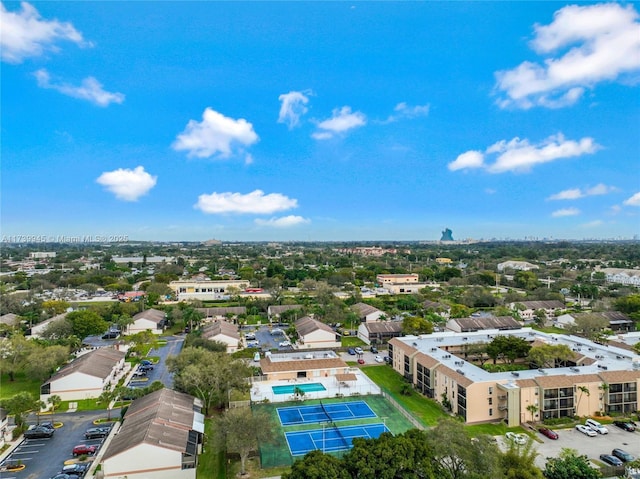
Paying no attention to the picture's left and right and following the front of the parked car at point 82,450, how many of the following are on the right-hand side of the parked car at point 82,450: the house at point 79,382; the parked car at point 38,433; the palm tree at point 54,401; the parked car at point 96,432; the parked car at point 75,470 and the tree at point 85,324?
1

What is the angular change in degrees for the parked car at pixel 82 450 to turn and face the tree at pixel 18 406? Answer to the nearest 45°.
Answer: approximately 135° to its left

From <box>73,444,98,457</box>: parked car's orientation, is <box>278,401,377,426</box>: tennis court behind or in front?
in front

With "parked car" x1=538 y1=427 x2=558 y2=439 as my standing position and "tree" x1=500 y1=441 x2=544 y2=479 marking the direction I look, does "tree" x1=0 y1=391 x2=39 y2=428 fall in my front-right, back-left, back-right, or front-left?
front-right

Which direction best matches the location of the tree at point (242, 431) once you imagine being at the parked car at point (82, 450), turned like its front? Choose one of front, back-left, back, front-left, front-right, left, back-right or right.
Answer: front-right

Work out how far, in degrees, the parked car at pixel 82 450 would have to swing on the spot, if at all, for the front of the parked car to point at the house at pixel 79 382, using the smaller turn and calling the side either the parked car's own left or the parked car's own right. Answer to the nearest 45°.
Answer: approximately 90° to the parked car's own left

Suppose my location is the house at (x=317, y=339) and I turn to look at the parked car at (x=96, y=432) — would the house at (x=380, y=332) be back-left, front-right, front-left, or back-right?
back-left

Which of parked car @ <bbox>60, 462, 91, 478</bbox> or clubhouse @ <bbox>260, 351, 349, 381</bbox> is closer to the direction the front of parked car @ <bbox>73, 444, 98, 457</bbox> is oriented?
the clubhouse

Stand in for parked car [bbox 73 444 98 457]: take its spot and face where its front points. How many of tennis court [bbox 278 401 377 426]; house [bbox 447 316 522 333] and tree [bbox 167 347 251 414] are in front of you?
3

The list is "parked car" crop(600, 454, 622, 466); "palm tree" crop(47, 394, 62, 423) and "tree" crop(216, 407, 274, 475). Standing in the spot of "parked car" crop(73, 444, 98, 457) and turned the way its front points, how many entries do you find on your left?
1

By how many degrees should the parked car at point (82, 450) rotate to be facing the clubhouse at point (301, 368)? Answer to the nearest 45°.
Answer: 0° — it already faces it

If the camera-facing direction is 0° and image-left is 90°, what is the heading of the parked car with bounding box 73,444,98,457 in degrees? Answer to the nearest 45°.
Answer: approximately 270°

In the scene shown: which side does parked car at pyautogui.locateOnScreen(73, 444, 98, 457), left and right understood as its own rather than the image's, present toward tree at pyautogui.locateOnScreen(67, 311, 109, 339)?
left

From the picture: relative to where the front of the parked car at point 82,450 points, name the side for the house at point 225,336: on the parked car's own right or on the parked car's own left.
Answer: on the parked car's own left

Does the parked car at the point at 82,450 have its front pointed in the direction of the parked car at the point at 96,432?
no

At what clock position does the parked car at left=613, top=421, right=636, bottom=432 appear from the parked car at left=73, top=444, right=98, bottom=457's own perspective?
the parked car at left=613, top=421, right=636, bottom=432 is roughly at 1 o'clock from the parked car at left=73, top=444, right=98, bottom=457.

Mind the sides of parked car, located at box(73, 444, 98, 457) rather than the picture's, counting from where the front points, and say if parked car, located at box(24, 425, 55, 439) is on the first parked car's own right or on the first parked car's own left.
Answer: on the first parked car's own left
